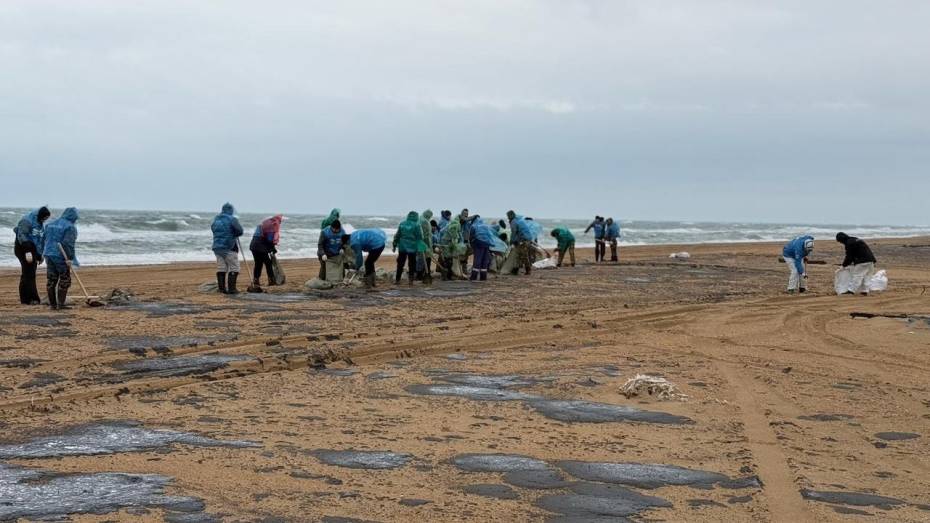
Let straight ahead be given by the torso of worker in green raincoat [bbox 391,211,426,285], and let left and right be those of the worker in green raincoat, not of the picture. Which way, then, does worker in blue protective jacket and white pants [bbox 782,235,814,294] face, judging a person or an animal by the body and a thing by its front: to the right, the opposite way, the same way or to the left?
to the right

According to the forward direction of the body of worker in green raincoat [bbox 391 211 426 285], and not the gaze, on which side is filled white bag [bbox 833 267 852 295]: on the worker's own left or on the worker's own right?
on the worker's own right

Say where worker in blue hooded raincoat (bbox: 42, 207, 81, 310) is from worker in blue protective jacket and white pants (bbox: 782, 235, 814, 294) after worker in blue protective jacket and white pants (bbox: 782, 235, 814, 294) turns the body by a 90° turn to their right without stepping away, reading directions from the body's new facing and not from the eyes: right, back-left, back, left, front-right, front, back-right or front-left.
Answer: front-right
